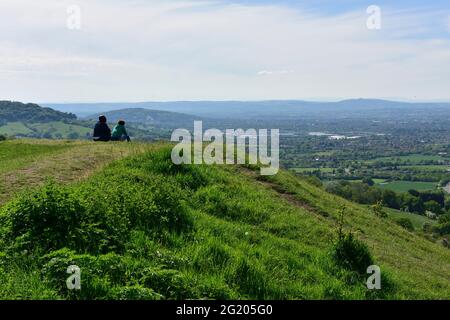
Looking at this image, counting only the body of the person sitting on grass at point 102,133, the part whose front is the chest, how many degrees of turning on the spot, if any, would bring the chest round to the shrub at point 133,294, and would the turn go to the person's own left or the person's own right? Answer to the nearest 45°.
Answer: approximately 180°

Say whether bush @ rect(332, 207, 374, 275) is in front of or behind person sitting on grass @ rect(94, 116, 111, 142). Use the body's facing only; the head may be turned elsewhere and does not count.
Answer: behind

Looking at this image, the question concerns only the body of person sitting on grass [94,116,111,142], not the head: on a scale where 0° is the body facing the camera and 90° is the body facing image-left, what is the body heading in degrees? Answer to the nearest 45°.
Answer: approximately 180°

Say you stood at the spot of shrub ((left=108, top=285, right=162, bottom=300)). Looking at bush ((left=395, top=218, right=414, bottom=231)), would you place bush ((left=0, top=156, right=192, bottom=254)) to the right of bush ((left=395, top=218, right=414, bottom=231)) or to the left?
left

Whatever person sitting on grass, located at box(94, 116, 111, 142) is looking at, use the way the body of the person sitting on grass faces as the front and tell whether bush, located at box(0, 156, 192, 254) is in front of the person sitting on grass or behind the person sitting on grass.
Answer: behind
